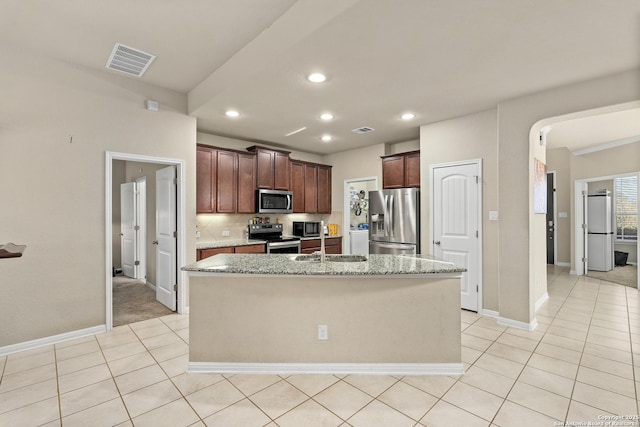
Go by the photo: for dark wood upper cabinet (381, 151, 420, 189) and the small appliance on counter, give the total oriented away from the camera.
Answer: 0

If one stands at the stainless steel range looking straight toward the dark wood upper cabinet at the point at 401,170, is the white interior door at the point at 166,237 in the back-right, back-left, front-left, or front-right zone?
back-right

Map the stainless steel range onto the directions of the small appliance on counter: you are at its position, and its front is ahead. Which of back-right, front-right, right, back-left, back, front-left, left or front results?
right

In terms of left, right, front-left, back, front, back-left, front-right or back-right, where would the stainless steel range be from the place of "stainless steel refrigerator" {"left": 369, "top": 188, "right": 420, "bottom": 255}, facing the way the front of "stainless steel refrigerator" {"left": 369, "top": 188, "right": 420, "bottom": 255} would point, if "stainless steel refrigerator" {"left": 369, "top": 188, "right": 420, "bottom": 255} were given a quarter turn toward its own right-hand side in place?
front-left

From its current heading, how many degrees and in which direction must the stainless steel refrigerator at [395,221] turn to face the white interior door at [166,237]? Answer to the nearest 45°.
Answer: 0° — it already faces it

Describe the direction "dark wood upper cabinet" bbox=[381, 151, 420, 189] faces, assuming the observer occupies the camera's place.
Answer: facing the viewer and to the left of the viewer

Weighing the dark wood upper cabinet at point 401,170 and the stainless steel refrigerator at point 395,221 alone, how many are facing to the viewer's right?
0

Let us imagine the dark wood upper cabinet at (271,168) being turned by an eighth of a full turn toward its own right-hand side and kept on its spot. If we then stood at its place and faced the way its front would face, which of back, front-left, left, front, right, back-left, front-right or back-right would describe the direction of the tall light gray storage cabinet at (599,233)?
left

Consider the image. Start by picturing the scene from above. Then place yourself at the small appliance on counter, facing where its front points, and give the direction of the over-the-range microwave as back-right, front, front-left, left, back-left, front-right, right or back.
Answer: right

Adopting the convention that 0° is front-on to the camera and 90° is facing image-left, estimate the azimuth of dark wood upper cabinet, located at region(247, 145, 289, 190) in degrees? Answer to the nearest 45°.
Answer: approximately 315°

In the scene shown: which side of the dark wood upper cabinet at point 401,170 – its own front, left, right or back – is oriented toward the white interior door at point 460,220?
left
